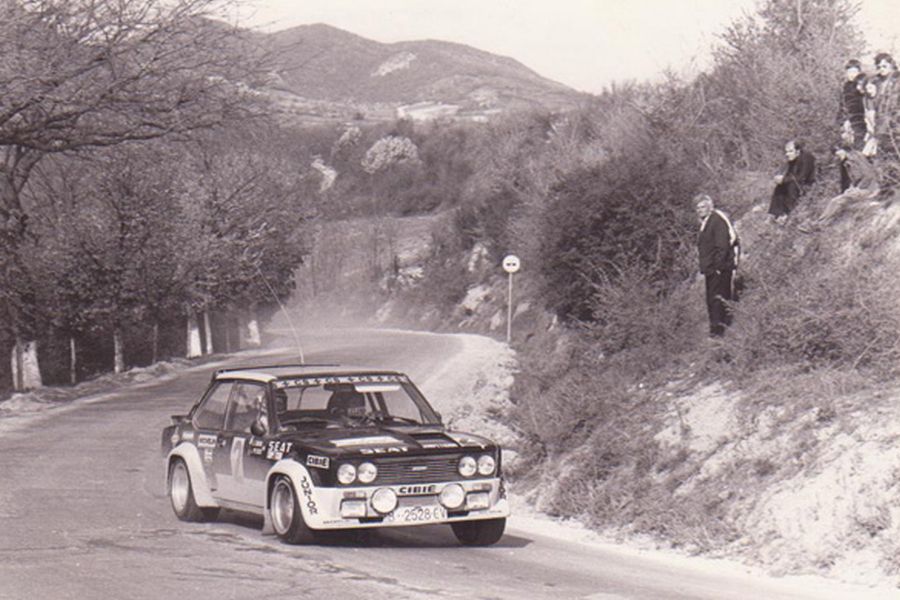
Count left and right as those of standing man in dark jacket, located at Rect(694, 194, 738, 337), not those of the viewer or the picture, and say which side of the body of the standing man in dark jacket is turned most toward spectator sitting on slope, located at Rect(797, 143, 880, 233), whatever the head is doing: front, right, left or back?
back

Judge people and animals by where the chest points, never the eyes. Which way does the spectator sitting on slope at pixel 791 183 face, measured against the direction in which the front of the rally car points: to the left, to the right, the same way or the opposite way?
to the right

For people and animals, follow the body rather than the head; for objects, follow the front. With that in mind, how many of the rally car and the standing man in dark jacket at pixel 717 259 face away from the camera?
0

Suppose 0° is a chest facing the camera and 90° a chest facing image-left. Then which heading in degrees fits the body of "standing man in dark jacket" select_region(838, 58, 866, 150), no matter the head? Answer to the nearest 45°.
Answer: approximately 45°

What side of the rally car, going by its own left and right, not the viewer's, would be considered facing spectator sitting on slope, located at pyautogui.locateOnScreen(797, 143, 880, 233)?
left

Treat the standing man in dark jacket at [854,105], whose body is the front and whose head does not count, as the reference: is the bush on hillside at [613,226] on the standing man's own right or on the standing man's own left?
on the standing man's own right

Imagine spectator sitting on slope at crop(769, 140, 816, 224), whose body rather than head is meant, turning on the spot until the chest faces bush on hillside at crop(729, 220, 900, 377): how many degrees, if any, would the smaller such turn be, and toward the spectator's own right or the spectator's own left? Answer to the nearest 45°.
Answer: approximately 45° to the spectator's own left

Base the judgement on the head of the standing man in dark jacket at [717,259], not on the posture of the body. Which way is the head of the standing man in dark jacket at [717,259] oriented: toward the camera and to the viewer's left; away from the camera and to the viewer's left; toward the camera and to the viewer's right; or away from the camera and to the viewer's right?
toward the camera and to the viewer's left

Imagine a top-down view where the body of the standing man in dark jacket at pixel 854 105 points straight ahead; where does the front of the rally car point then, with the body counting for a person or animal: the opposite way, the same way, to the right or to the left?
to the left

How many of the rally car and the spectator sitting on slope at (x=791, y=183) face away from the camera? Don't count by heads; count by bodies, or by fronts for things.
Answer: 0

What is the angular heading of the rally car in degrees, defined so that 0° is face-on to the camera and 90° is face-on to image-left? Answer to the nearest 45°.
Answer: approximately 315°

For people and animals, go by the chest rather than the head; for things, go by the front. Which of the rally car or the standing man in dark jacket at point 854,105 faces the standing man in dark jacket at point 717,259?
the standing man in dark jacket at point 854,105

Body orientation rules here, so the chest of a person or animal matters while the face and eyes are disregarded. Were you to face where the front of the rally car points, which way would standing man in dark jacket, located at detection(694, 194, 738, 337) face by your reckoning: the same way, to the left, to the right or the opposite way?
to the right

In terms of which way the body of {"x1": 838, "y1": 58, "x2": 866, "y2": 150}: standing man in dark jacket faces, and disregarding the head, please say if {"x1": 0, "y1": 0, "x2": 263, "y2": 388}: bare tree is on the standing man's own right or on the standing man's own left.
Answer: on the standing man's own right

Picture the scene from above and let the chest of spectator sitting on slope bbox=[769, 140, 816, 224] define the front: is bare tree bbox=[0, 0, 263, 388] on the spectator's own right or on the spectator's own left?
on the spectator's own right

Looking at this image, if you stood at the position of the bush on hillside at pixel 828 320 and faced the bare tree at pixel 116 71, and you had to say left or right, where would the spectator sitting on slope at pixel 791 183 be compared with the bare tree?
right
